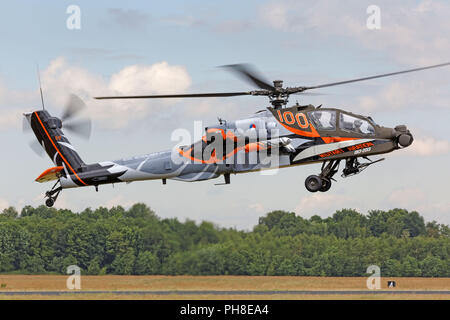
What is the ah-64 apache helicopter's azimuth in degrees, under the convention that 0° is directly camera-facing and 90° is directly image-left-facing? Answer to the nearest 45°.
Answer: approximately 270°
